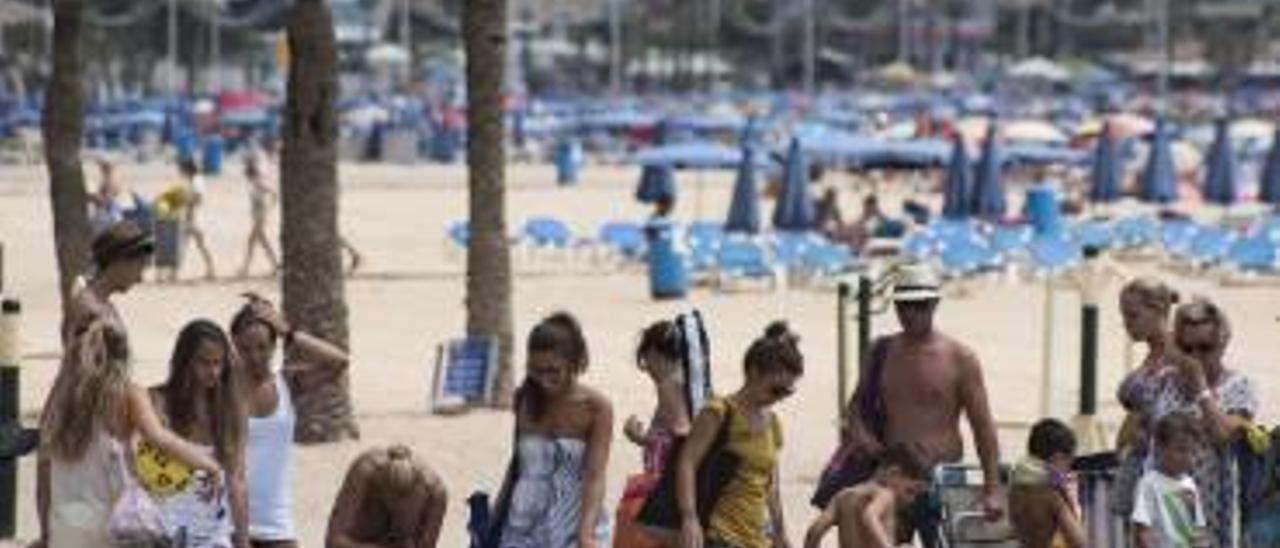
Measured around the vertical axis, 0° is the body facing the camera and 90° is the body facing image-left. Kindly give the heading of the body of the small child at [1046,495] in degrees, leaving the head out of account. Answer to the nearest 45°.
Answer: approximately 225°

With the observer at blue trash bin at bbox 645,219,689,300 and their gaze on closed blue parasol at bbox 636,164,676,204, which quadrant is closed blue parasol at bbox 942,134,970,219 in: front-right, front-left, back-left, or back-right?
front-right

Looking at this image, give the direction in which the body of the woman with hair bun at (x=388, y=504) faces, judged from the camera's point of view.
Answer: away from the camera

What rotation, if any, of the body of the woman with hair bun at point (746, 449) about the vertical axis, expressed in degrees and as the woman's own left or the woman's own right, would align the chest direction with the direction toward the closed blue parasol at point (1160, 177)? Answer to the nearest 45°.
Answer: approximately 135° to the woman's own left

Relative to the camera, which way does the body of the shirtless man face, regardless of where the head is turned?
toward the camera

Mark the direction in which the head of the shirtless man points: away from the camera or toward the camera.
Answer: toward the camera

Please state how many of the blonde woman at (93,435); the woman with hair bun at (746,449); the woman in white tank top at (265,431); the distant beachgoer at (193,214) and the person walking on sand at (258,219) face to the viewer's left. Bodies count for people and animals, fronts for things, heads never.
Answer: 1

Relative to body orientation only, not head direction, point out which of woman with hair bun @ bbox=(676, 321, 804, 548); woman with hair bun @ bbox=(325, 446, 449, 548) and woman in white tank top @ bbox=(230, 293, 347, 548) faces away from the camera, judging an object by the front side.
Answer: woman with hair bun @ bbox=(325, 446, 449, 548)

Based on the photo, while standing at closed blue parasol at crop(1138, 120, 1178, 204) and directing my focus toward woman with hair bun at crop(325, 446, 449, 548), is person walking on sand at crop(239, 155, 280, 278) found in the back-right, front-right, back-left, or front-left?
front-right

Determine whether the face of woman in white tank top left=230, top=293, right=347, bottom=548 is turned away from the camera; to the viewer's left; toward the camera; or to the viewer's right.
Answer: toward the camera

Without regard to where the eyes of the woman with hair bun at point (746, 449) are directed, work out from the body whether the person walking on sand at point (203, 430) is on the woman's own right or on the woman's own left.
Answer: on the woman's own right

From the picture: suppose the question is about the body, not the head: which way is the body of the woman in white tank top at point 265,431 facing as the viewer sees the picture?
toward the camera
